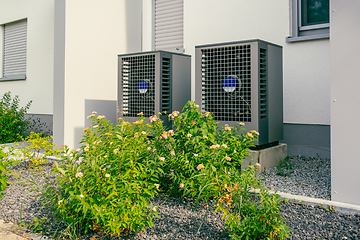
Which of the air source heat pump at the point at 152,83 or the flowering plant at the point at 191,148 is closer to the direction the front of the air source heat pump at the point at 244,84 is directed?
the flowering plant

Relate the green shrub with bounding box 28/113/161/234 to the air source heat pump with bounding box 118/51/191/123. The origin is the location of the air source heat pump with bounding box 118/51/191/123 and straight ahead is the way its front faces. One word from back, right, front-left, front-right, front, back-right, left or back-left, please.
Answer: front-left

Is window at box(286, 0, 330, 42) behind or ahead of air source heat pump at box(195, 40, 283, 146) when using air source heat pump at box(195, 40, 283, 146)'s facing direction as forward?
behind

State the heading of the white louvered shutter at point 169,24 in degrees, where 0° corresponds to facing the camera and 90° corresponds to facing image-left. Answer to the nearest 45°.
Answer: approximately 45°

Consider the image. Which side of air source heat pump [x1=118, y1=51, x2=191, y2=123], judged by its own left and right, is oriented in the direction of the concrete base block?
left

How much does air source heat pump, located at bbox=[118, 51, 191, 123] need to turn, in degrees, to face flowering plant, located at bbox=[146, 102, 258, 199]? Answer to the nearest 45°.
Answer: approximately 45° to its left

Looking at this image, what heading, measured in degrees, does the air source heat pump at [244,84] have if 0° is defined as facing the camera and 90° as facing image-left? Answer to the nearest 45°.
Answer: approximately 45°

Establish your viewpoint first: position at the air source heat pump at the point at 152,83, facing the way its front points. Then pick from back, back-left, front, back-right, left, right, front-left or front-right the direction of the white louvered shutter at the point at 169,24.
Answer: back-right

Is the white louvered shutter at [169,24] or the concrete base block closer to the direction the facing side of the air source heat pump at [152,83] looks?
the concrete base block

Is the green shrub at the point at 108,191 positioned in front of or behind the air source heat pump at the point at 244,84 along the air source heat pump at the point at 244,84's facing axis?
in front
